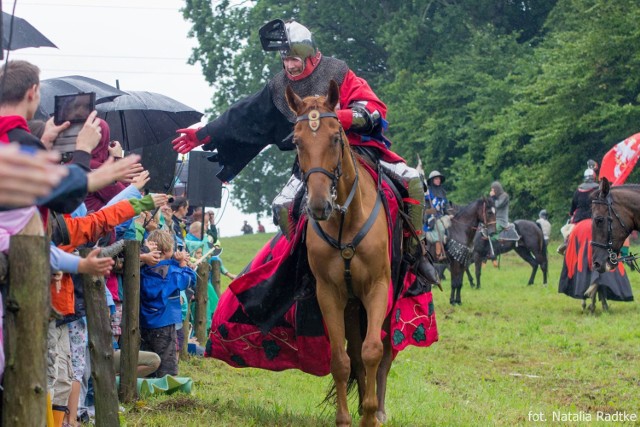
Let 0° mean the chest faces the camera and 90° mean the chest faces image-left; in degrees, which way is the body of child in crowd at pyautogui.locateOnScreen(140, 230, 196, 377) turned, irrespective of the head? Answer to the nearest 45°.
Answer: approximately 225°

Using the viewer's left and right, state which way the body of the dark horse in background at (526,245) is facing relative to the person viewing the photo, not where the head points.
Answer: facing to the left of the viewer

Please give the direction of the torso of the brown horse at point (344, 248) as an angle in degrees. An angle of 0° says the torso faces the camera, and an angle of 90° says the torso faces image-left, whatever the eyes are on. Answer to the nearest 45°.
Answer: approximately 0°

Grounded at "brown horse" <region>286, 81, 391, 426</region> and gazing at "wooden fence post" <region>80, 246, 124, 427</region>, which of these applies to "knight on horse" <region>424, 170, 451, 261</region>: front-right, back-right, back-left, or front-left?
back-right

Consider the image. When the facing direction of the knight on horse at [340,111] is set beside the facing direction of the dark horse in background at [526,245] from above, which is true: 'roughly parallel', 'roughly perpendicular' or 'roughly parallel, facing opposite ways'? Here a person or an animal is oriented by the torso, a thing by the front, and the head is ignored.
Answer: roughly perpendicular
